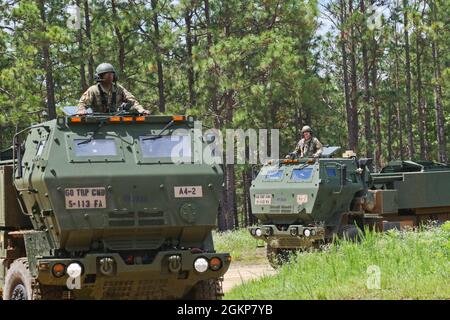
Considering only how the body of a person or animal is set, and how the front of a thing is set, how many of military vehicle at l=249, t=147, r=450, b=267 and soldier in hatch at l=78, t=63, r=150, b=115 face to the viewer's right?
0

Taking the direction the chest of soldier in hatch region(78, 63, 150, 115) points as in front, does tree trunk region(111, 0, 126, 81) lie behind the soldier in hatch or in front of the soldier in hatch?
behind

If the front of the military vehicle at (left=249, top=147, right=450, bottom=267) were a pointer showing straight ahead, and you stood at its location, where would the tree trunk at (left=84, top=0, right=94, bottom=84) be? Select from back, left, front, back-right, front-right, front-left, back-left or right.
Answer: right

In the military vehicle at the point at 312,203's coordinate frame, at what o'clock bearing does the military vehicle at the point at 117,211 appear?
the military vehicle at the point at 117,211 is roughly at 11 o'clock from the military vehicle at the point at 312,203.

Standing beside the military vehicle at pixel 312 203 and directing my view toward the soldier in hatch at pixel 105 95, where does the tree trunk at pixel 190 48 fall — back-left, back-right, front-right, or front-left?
back-right

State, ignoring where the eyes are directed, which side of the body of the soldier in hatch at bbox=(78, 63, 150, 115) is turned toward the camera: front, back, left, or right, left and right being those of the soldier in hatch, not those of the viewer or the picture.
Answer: front

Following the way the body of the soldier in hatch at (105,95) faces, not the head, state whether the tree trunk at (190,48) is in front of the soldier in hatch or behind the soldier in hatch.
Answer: behind

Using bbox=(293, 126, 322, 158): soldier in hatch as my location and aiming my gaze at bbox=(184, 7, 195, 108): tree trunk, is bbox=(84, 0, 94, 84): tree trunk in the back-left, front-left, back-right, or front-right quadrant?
front-left

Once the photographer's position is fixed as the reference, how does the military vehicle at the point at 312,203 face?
facing the viewer and to the left of the viewer

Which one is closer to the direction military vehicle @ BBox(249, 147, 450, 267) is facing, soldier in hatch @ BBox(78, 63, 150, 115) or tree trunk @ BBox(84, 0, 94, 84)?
the soldier in hatch

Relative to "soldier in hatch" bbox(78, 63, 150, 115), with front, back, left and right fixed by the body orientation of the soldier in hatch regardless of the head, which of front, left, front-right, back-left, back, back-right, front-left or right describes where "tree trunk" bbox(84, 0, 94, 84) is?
back

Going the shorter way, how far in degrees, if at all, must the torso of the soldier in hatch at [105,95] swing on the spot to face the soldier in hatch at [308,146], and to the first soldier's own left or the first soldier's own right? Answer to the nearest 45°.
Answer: approximately 135° to the first soldier's own left

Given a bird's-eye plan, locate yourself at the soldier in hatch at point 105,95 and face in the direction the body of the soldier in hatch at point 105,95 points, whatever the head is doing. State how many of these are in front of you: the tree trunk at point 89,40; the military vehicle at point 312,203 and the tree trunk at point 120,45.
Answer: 0
